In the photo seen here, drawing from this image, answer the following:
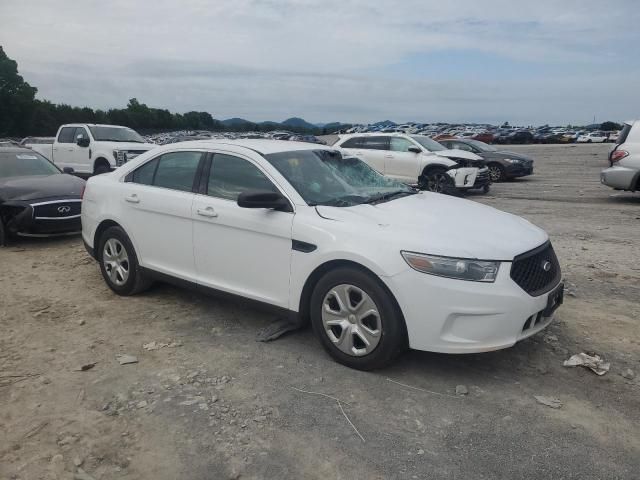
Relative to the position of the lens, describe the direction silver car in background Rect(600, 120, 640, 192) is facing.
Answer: facing away from the viewer and to the right of the viewer

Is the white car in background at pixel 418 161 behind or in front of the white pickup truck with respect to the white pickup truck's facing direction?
in front

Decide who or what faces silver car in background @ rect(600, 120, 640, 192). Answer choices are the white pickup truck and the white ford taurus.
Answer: the white pickup truck

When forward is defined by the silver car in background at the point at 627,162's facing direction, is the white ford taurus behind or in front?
behind

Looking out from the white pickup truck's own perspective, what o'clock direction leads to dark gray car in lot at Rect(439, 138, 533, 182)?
The dark gray car in lot is roughly at 11 o'clock from the white pickup truck.

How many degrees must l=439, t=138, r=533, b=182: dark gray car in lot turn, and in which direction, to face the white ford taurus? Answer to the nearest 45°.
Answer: approximately 45° to its right

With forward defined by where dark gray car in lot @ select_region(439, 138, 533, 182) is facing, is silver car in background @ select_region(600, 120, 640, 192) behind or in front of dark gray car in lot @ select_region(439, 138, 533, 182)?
in front

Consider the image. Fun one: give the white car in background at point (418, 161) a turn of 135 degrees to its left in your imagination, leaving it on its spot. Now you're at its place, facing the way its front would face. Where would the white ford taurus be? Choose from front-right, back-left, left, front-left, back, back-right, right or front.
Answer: back

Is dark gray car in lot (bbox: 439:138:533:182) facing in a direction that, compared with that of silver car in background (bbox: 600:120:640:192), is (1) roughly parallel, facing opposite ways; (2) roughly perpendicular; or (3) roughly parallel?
roughly perpendicular

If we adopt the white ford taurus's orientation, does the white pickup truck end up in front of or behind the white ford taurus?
behind

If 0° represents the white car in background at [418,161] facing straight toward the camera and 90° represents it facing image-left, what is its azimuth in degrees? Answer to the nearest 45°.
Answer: approximately 315°

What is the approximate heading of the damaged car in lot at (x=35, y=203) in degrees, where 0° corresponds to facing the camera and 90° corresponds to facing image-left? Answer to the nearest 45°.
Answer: approximately 315°
